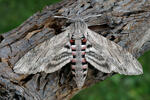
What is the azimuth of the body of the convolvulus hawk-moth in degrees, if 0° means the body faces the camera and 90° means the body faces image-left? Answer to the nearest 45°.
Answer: approximately 180°
